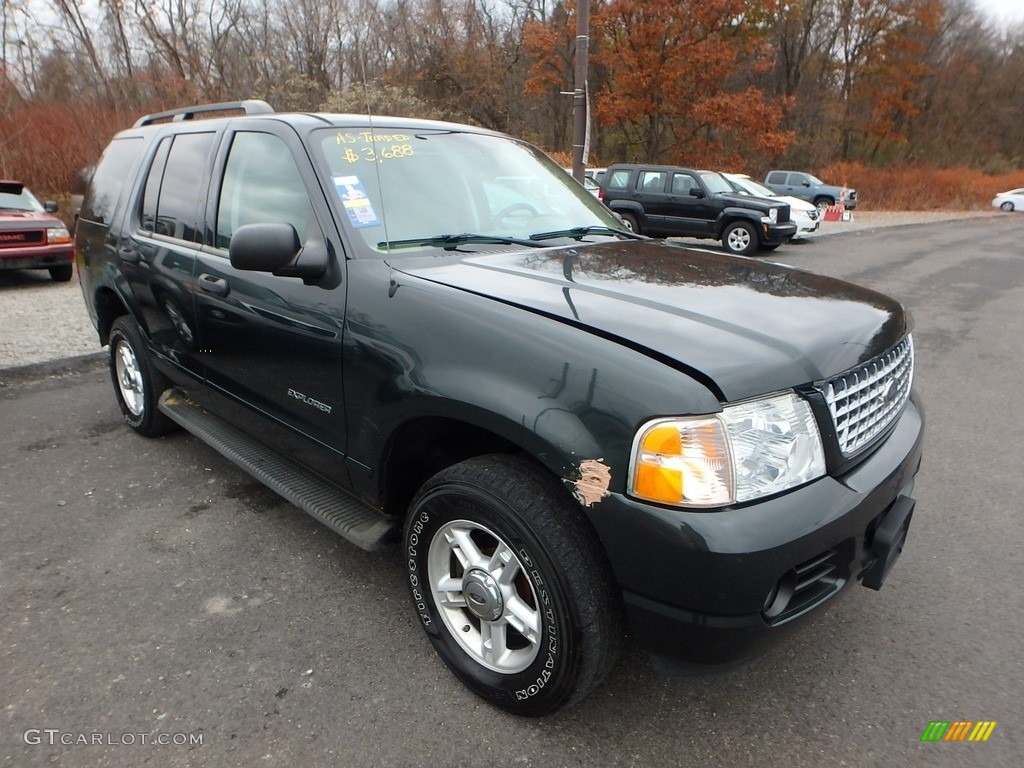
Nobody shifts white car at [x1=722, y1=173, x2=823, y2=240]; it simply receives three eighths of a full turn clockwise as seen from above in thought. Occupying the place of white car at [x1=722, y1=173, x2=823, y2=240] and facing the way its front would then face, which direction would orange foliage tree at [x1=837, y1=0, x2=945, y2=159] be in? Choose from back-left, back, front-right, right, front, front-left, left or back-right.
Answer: right

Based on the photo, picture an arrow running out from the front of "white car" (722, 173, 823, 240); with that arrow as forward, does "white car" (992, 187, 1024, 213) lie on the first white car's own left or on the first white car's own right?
on the first white car's own left

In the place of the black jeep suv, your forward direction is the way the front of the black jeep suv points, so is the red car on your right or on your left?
on your right

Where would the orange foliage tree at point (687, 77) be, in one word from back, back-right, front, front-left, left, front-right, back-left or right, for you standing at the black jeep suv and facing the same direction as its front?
back-left

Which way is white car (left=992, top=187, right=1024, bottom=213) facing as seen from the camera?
to the viewer's left

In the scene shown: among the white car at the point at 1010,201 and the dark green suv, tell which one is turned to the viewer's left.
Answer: the white car

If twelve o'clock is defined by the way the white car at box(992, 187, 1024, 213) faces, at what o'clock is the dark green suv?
The dark green suv is roughly at 9 o'clock from the white car.

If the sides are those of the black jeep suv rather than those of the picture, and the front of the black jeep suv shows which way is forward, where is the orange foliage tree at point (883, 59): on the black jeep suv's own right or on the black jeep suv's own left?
on the black jeep suv's own left

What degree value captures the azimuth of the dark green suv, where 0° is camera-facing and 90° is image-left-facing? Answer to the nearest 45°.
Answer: approximately 315°

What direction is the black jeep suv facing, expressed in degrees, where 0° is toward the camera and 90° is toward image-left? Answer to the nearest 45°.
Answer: approximately 315°
